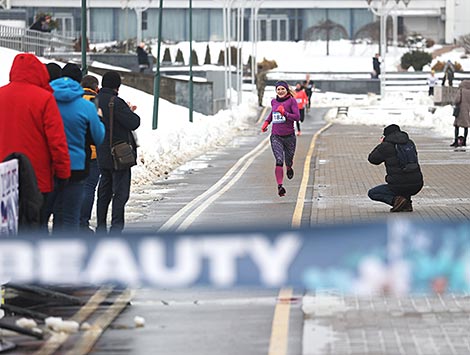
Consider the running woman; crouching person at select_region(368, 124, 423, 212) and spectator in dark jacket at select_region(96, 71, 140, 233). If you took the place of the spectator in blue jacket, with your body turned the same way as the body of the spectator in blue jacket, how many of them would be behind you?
0

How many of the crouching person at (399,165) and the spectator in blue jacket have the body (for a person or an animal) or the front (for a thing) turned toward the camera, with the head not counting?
0

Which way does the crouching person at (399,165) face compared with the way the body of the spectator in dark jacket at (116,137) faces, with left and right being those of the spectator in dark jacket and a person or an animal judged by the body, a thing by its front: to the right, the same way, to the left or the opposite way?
to the left

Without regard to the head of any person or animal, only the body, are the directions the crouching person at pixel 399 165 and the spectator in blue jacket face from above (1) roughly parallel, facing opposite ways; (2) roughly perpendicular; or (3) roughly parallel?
roughly perpendicular

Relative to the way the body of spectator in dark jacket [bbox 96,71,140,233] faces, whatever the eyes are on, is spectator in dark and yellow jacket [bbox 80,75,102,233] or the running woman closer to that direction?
the running woman

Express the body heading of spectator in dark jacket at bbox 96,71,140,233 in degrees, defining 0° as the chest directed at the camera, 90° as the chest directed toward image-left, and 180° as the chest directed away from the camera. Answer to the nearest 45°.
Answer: approximately 225°

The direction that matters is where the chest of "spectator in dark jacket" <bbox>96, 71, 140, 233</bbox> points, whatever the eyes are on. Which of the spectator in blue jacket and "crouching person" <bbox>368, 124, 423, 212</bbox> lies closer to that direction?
the crouching person

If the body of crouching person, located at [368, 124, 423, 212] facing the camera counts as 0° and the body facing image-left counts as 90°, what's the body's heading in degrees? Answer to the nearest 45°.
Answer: approximately 135°

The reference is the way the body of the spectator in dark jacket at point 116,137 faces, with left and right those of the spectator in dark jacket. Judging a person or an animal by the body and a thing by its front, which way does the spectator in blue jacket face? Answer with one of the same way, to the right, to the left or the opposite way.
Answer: the same way

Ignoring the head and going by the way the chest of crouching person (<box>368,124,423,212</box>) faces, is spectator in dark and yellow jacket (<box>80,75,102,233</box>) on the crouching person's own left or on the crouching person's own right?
on the crouching person's own left

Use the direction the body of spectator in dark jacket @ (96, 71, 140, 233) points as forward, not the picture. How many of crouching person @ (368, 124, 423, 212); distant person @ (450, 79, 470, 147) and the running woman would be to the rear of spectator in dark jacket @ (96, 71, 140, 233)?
0

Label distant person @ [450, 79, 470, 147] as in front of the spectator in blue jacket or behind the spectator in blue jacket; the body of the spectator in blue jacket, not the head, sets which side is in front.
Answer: in front

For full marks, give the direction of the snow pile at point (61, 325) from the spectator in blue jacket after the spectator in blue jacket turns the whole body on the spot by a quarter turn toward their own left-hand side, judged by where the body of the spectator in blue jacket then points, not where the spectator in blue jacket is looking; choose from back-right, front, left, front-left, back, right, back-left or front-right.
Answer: back-left

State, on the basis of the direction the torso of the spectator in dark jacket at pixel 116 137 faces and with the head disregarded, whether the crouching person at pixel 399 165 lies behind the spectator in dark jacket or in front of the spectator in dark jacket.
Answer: in front

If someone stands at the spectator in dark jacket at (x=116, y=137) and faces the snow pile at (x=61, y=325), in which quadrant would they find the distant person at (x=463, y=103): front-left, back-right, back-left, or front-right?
back-left

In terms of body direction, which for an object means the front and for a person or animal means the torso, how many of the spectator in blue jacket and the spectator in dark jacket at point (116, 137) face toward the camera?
0
